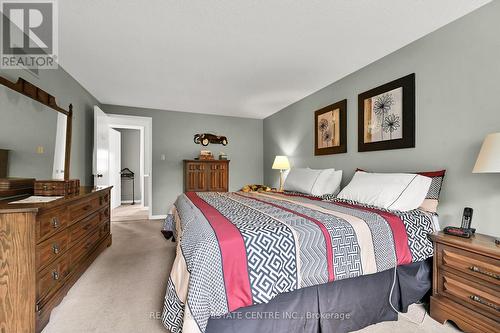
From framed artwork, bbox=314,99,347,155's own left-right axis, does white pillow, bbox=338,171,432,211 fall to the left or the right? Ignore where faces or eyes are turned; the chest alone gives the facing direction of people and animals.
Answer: on its left

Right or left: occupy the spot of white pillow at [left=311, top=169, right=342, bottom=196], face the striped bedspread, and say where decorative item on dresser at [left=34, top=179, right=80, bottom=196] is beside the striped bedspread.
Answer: right

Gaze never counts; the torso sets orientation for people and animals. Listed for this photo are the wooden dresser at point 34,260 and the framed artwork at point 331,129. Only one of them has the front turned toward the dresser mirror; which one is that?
the framed artwork

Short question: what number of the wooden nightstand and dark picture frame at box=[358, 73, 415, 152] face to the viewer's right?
0

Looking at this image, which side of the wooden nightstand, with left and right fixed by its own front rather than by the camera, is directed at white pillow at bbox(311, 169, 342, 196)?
right

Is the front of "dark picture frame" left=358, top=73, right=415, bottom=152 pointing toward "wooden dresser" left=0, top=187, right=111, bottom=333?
yes

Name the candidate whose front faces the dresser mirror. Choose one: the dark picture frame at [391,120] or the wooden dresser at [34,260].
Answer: the dark picture frame

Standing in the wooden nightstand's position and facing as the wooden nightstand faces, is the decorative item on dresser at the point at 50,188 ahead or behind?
ahead

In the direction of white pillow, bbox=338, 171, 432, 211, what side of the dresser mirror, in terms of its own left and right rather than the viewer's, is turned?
front

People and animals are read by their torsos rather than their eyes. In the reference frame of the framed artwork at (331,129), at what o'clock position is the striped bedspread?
The striped bedspread is roughly at 11 o'clock from the framed artwork.

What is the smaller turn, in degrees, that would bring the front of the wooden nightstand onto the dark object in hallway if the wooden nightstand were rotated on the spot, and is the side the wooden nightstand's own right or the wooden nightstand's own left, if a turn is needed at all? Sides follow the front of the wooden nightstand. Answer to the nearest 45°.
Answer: approximately 45° to the wooden nightstand's own right

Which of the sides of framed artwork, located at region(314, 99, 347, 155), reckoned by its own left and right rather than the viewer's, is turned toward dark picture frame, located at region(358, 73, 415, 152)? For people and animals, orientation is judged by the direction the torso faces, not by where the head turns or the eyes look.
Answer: left

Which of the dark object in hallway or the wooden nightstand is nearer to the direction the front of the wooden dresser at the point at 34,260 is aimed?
the wooden nightstand

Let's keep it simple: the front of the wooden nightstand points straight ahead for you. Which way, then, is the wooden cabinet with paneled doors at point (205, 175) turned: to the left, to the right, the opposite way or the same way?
to the left

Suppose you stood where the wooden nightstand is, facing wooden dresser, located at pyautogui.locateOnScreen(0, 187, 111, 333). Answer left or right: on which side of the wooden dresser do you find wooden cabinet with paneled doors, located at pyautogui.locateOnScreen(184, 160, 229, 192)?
right

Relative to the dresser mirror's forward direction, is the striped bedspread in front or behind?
in front
